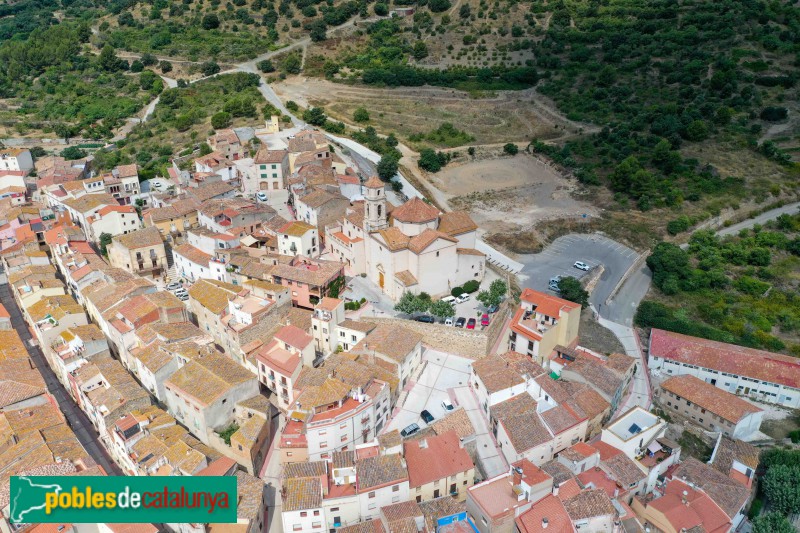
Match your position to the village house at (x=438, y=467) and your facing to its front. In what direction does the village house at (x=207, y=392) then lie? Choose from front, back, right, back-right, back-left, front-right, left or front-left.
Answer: right

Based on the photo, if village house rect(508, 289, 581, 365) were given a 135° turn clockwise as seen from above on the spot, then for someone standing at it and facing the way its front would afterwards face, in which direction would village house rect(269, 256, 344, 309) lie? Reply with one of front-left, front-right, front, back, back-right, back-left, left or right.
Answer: left

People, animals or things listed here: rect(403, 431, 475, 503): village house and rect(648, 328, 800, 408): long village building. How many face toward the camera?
2

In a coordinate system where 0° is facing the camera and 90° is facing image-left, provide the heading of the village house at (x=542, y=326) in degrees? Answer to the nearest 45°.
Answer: approximately 45°

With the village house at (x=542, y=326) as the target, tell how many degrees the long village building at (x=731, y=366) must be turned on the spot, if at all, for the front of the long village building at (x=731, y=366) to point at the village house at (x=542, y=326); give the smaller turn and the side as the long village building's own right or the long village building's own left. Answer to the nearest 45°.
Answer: approximately 45° to the long village building's own right

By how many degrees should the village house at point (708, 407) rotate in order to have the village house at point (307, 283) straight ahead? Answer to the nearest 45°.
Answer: approximately 45° to its right

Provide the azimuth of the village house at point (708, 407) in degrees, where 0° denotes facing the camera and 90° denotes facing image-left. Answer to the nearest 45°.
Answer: approximately 45°

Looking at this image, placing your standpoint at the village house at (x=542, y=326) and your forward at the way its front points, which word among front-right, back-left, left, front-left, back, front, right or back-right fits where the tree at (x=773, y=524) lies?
left

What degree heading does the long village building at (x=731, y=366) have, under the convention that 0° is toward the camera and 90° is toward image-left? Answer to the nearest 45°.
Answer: approximately 0°

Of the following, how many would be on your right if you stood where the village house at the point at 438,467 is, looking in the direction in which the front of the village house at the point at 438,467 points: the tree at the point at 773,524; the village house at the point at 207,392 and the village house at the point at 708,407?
1

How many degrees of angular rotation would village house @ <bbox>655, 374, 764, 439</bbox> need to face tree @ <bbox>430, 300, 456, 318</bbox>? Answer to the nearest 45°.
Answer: approximately 45° to its right
